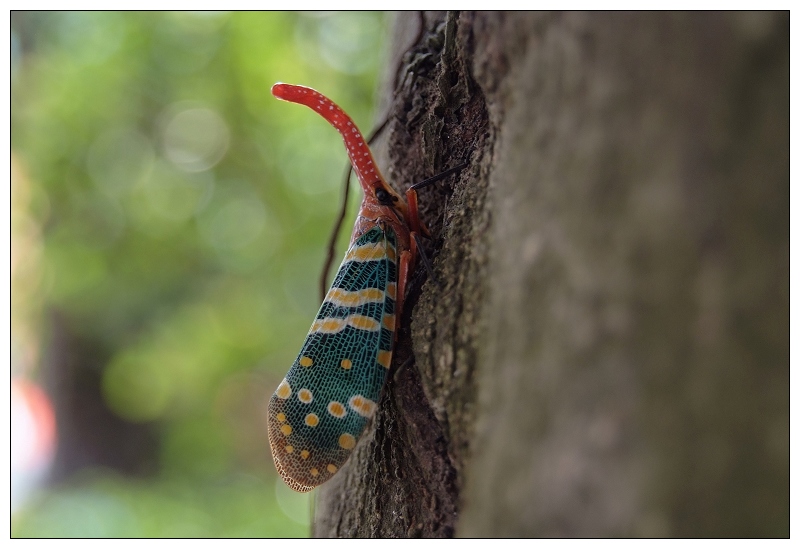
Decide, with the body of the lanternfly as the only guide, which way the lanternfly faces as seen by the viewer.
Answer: to the viewer's right
